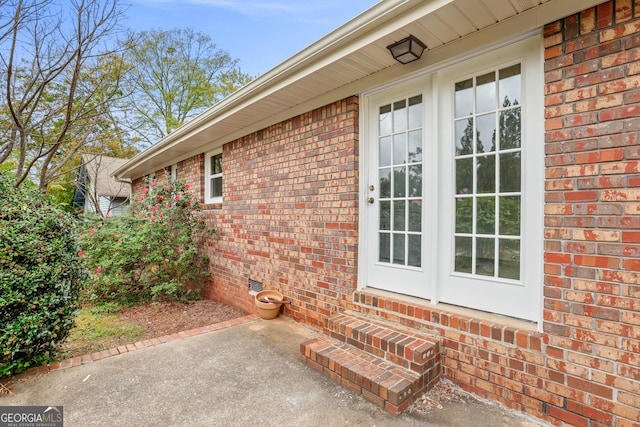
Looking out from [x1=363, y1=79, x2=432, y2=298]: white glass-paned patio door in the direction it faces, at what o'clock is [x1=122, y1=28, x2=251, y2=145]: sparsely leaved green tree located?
The sparsely leaved green tree is roughly at 3 o'clock from the white glass-paned patio door.

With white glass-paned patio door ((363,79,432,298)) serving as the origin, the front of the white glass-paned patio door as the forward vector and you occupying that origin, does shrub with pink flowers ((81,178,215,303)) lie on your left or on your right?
on your right

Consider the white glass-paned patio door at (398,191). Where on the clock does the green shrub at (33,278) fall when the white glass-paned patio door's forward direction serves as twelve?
The green shrub is roughly at 1 o'clock from the white glass-paned patio door.

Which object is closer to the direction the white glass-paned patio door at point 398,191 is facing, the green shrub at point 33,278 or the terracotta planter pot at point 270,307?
the green shrub

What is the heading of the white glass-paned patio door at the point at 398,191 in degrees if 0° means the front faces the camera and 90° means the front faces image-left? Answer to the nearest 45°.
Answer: approximately 45°

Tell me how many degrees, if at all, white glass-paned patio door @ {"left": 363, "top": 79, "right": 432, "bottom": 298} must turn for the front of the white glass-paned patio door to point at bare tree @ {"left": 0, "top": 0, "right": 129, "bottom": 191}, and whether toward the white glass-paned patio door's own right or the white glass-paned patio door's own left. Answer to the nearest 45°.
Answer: approximately 45° to the white glass-paned patio door's own right

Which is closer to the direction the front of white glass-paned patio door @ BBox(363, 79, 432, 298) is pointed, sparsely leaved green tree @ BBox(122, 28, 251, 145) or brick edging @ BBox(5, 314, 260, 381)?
the brick edging

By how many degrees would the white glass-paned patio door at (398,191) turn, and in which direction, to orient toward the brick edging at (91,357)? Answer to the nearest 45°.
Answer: approximately 45° to its right

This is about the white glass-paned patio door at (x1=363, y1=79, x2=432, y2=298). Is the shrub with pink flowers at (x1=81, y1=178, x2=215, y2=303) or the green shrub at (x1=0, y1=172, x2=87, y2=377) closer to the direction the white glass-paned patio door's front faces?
the green shrub
